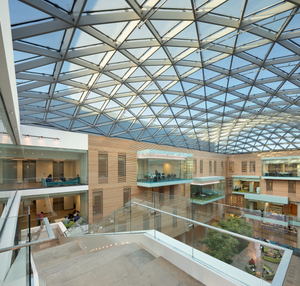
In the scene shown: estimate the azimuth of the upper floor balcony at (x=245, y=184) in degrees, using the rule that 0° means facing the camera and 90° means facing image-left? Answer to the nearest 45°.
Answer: approximately 0°

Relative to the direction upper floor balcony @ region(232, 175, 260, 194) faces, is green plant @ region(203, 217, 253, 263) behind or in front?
in front
